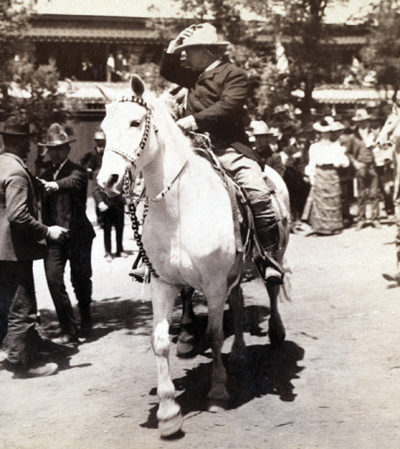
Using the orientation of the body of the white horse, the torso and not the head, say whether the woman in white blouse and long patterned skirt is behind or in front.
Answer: behind

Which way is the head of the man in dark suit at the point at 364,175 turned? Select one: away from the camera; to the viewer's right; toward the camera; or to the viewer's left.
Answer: toward the camera

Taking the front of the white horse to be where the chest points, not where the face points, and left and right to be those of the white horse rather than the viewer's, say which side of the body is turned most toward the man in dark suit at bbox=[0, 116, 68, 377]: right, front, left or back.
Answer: right

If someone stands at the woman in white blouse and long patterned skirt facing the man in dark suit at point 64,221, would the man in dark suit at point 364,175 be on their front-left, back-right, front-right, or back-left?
back-left

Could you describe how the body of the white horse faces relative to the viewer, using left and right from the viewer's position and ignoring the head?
facing the viewer and to the left of the viewer

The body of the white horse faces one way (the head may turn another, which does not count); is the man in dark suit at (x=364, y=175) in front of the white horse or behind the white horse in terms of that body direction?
behind

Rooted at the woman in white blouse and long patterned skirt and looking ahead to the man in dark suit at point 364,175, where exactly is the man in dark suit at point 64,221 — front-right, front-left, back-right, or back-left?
back-right

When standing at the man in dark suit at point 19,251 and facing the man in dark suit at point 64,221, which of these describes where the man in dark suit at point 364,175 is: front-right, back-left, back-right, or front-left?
front-right

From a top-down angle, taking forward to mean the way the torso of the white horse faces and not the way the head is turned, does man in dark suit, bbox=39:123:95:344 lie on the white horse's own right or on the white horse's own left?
on the white horse's own right
